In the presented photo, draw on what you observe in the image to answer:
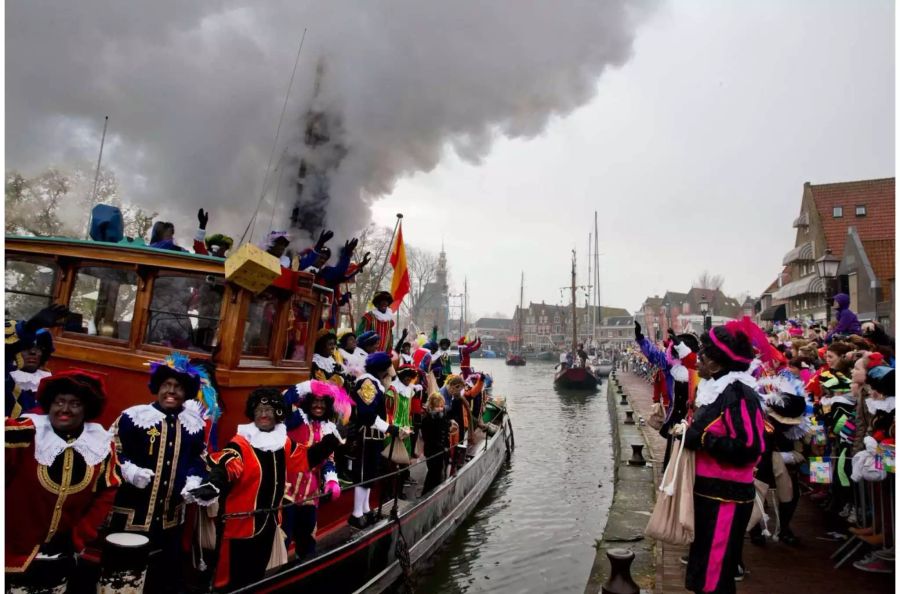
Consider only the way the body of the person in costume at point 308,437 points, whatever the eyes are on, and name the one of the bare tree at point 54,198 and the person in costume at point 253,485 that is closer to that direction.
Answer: the person in costume

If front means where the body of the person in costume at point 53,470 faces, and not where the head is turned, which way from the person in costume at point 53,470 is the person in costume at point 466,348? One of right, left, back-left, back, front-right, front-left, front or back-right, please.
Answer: back-left

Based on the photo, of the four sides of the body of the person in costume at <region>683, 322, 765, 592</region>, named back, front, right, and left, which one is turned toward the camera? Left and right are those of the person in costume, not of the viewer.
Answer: left

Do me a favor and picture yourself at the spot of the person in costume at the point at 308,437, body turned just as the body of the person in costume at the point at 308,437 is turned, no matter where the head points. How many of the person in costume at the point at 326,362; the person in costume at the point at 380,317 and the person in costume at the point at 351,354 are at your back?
3

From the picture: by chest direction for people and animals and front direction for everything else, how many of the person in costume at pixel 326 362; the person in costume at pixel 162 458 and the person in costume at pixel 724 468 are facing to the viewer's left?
1

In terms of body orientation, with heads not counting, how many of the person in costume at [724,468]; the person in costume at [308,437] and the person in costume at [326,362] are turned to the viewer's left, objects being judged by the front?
1

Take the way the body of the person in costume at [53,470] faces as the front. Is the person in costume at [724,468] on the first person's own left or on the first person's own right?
on the first person's own left

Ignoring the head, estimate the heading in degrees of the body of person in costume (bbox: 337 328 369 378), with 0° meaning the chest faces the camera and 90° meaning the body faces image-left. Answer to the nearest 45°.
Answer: approximately 315°

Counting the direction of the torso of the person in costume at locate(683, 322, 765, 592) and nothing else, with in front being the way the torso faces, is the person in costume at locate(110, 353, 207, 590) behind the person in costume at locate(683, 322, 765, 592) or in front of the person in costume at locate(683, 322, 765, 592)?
in front

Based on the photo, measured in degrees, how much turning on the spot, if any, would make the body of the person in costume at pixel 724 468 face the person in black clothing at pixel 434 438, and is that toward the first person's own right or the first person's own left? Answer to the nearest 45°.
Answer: approximately 45° to the first person's own right
